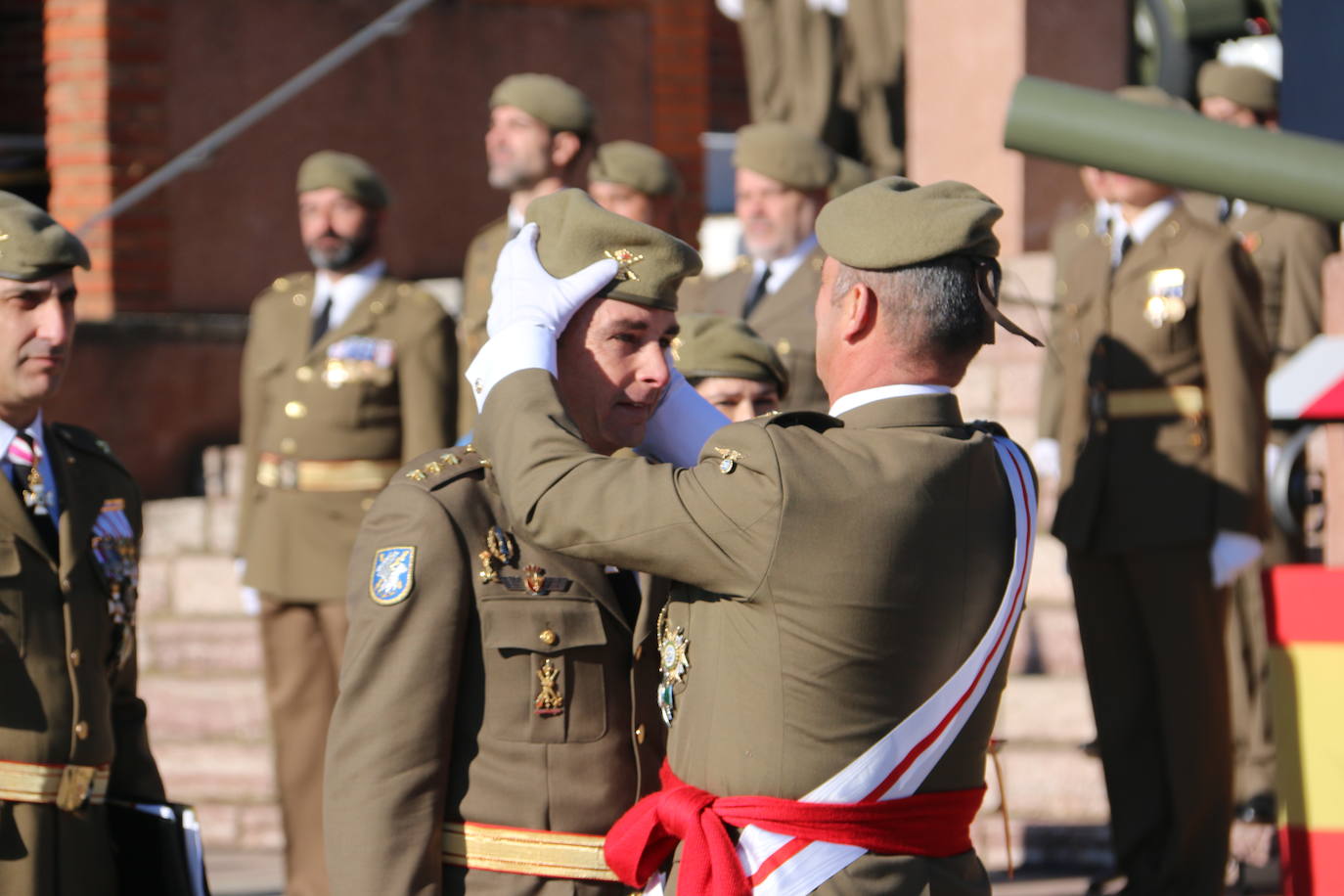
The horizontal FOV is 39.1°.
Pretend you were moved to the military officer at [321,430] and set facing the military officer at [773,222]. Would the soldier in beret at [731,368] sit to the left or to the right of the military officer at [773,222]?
right

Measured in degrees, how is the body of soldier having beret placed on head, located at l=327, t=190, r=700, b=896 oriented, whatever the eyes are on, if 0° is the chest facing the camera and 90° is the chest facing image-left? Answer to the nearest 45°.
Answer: approximately 315°

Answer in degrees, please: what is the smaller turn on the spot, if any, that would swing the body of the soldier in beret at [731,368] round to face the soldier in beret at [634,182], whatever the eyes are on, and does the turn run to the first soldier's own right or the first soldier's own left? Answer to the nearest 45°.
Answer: approximately 180°

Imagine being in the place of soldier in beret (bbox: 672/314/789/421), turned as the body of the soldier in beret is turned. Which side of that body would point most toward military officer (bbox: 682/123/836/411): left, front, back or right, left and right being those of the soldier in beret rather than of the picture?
back

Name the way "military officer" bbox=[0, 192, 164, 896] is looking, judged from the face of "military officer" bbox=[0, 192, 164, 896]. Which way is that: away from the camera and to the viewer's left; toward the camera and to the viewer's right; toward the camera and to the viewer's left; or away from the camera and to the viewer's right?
toward the camera and to the viewer's right

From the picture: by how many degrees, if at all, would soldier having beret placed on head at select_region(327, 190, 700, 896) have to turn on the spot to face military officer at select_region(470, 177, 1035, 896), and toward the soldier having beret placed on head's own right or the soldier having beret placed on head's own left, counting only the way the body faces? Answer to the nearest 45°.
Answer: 0° — they already face them

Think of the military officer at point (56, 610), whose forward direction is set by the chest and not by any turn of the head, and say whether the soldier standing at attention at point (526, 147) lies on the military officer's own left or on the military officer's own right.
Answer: on the military officer's own left

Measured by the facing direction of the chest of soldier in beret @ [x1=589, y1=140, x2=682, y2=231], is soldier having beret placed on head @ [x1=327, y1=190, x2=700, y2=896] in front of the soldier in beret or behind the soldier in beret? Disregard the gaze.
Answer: in front

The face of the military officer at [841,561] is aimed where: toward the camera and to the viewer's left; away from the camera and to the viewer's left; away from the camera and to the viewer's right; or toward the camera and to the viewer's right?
away from the camera and to the viewer's left

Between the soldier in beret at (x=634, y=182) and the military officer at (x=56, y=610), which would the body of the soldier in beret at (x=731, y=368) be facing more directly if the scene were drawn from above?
the military officer
